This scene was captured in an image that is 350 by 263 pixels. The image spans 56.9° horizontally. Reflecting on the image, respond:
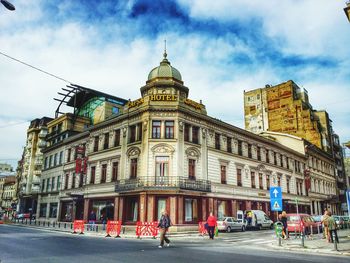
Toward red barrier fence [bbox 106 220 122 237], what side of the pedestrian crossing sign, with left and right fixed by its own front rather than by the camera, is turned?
right

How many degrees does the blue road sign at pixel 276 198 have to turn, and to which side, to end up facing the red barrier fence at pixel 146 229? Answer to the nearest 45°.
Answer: approximately 135° to its right

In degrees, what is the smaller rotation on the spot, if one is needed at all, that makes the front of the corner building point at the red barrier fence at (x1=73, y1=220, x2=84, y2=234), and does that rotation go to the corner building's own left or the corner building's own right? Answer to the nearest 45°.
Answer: approximately 45° to the corner building's own right

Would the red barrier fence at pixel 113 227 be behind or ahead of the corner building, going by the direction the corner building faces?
ahead

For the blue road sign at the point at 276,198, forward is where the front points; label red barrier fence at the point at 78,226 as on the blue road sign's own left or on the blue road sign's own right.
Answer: on the blue road sign's own right

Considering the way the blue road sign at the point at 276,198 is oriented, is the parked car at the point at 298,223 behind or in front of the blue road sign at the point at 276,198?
behind

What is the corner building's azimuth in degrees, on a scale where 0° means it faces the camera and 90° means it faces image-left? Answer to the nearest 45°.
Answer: approximately 0°

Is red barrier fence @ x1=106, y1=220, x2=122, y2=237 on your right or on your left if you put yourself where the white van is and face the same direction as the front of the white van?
on your right
